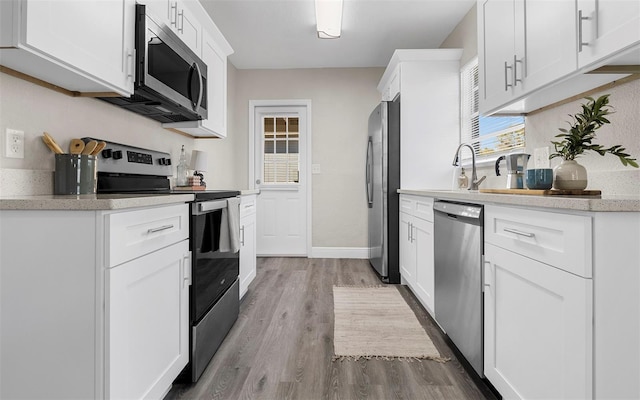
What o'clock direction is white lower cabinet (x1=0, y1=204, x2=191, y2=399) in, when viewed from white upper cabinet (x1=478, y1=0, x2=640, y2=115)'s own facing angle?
The white lower cabinet is roughly at 12 o'clock from the white upper cabinet.

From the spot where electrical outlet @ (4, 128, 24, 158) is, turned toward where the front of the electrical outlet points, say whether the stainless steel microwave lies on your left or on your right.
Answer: on your left

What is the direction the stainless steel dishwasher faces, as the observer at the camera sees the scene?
facing the viewer and to the left of the viewer

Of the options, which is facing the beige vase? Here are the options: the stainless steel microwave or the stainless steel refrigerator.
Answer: the stainless steel microwave

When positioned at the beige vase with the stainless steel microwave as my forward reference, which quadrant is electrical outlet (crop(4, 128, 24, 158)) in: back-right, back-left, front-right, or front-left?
front-left

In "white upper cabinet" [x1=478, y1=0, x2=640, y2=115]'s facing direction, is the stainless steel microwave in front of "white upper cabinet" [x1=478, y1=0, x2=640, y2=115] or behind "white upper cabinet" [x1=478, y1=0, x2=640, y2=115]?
in front

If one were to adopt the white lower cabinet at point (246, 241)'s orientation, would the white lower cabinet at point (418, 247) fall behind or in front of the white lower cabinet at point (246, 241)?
in front

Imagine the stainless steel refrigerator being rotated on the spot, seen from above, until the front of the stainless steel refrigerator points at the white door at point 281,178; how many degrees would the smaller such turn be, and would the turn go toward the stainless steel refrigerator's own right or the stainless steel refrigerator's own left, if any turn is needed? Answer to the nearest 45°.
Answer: approximately 45° to the stainless steel refrigerator's own right

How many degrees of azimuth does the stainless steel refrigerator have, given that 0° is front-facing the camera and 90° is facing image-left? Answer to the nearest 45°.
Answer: approximately 90°

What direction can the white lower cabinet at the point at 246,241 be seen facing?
to the viewer's right

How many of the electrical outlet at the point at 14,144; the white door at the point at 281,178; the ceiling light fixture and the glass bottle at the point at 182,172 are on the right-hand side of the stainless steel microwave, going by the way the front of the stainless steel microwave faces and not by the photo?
1

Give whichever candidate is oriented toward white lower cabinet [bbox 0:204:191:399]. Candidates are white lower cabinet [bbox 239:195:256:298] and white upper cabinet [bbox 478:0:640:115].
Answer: the white upper cabinet
